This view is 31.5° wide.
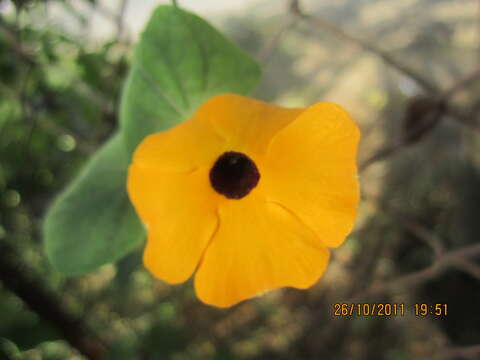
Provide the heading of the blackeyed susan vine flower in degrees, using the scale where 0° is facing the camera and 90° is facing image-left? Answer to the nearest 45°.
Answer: approximately 0°
